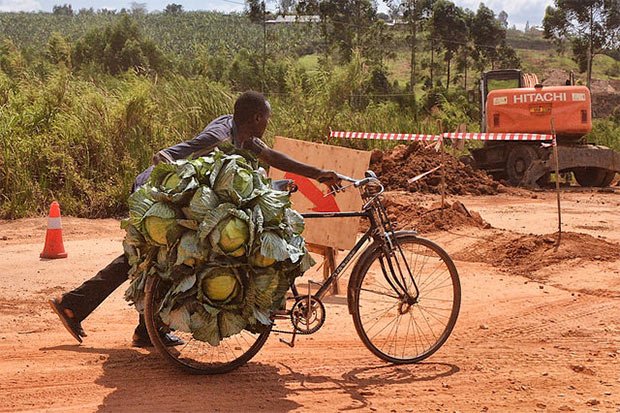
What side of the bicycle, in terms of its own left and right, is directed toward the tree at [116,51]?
left

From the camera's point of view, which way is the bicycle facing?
to the viewer's right

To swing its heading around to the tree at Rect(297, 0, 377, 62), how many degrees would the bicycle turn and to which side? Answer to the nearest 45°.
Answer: approximately 90° to its left

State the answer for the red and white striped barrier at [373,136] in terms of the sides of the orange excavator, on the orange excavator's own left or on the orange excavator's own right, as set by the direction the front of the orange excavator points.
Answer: on the orange excavator's own left

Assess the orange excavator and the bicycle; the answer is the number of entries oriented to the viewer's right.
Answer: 1

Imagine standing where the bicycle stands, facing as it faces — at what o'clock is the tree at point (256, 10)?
The tree is roughly at 9 o'clock from the bicycle.
